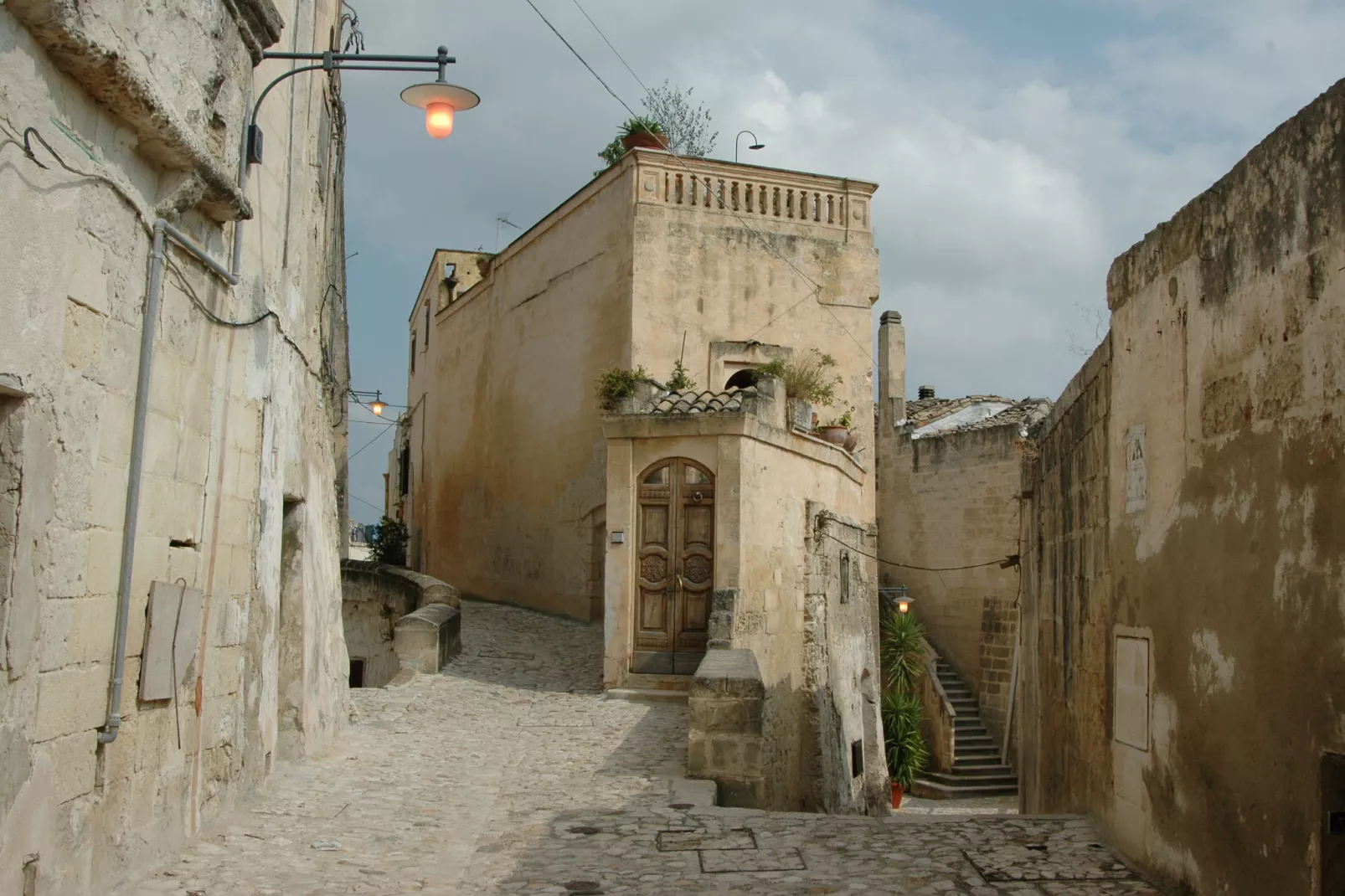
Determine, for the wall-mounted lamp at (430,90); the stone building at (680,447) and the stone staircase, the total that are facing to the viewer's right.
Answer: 1

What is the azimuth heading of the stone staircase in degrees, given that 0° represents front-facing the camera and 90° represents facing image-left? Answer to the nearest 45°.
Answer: approximately 0°

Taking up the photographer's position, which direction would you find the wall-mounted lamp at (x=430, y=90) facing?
facing to the right of the viewer

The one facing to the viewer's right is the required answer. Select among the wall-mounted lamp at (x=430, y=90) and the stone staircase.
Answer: the wall-mounted lamp

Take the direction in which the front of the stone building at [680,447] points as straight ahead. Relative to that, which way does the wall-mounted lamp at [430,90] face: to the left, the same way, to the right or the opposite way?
to the left

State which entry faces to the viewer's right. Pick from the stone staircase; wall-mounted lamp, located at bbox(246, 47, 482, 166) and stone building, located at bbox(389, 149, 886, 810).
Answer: the wall-mounted lamp

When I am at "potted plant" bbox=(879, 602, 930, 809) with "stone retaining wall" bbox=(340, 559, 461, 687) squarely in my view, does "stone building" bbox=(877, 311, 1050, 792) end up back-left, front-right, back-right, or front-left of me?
back-right
